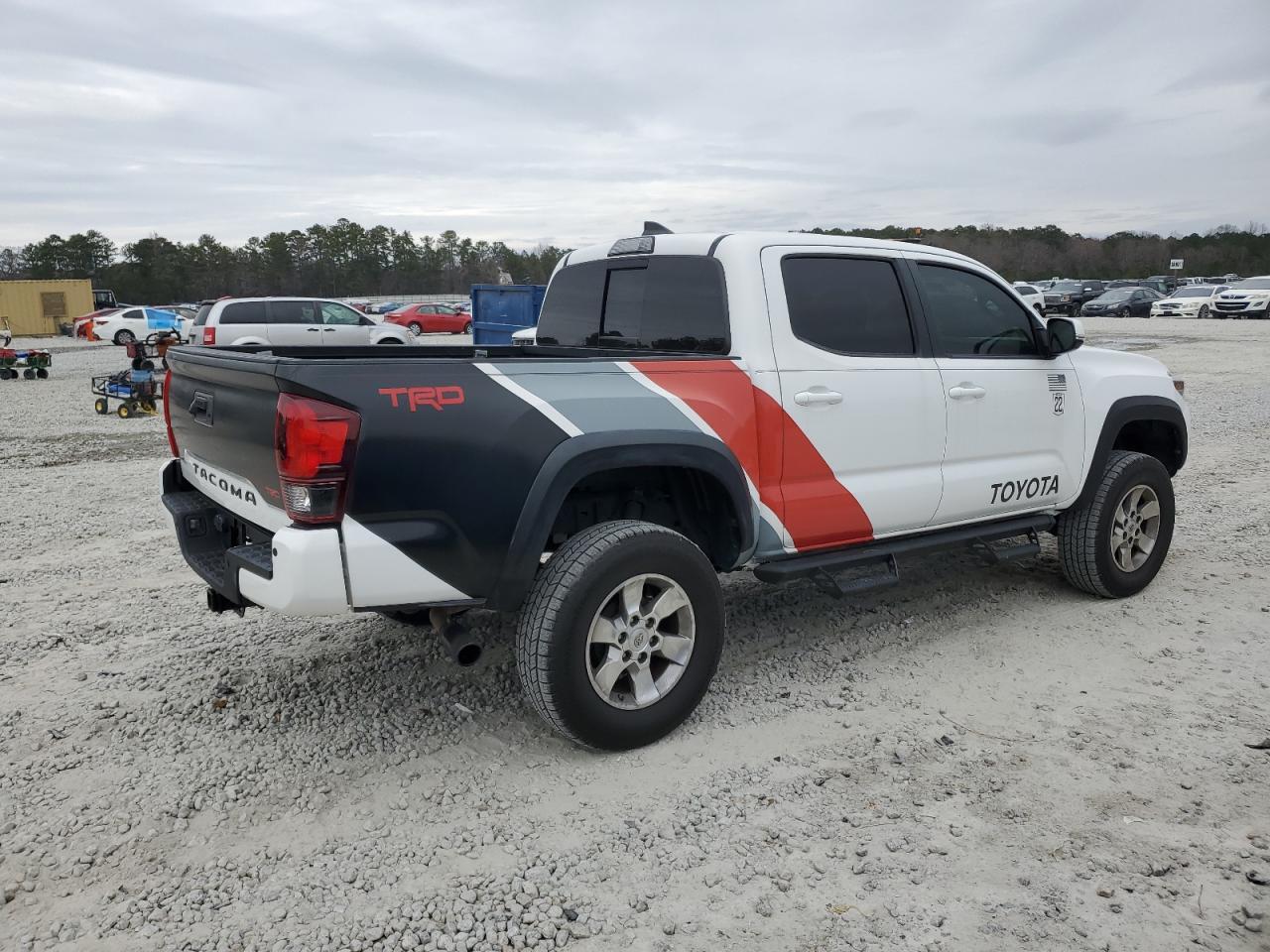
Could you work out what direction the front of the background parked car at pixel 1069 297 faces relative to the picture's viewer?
facing the viewer and to the left of the viewer

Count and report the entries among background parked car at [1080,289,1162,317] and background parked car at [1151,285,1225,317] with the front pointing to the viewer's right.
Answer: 0

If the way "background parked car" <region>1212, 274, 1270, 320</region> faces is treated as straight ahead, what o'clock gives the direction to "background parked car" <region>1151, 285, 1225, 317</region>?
"background parked car" <region>1151, 285, 1225, 317</region> is roughly at 3 o'clock from "background parked car" <region>1212, 274, 1270, 320</region>.

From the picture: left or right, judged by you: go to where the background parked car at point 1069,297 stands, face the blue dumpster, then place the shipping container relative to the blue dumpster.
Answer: right

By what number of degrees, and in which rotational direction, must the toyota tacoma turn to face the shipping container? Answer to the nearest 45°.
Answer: approximately 90° to its left

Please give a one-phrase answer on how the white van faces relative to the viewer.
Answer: facing to the right of the viewer

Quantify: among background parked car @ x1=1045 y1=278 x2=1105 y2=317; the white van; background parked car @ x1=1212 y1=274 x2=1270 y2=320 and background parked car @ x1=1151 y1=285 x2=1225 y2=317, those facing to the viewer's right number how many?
1

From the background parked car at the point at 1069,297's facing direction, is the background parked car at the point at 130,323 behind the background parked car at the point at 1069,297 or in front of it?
in front

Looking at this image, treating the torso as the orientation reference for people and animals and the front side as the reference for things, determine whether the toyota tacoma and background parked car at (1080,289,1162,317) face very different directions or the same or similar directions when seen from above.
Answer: very different directions

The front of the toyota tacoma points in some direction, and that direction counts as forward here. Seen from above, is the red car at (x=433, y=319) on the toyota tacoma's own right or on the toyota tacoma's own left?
on the toyota tacoma's own left

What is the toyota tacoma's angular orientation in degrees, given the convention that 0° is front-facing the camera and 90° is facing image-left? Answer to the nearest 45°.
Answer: approximately 225°

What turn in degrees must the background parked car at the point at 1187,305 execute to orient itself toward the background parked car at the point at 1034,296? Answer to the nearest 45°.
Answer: approximately 45° to its right
